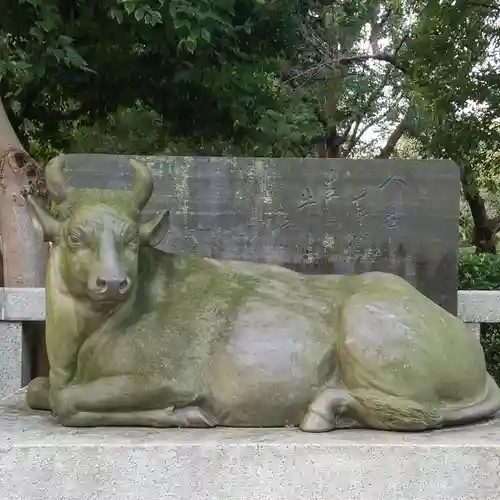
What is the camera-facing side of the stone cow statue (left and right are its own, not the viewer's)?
left

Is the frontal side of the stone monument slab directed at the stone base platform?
yes

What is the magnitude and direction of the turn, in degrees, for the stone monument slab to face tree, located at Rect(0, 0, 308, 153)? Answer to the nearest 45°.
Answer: approximately 135° to its right

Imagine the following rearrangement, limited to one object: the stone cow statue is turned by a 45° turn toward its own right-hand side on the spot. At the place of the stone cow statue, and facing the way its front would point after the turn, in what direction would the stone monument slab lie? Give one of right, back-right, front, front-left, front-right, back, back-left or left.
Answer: front-right

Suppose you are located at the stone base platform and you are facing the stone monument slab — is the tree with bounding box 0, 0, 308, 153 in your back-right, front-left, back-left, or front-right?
front-left

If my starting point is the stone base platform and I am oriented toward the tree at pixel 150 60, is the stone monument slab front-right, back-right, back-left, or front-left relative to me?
front-right

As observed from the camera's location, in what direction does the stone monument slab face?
facing the viewer

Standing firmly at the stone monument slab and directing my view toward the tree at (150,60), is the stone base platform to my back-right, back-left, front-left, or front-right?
back-left

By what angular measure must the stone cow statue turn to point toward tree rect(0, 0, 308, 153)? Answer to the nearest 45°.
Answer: approximately 90° to its right
